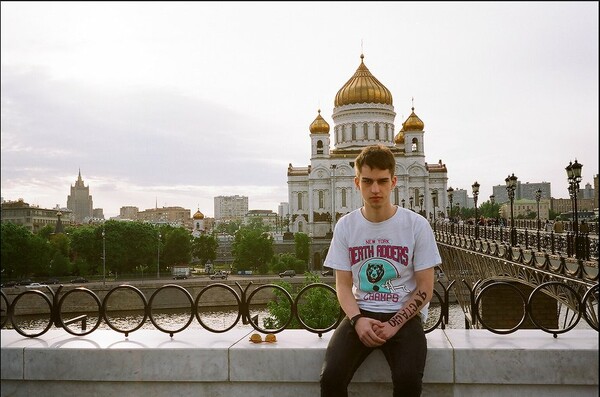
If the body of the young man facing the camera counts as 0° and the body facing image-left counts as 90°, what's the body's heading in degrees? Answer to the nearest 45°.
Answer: approximately 0°

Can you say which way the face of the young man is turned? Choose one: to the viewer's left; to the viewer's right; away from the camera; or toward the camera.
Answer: toward the camera

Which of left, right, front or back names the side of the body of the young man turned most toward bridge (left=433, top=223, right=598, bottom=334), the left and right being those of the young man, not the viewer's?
back

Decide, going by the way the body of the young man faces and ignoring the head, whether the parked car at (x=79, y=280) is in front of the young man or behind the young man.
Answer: behind

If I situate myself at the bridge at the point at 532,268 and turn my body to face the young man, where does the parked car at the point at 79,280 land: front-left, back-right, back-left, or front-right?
back-right
